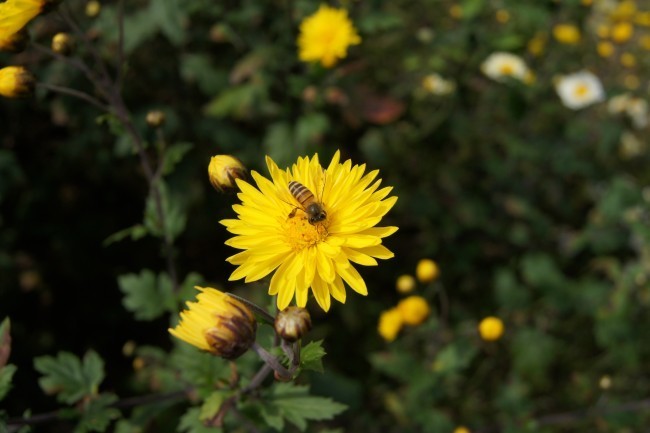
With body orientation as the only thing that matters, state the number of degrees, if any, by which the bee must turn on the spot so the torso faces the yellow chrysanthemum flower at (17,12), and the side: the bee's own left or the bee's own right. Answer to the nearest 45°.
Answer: approximately 135° to the bee's own right

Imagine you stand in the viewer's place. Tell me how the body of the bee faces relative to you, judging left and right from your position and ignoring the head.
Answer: facing the viewer and to the right of the viewer
